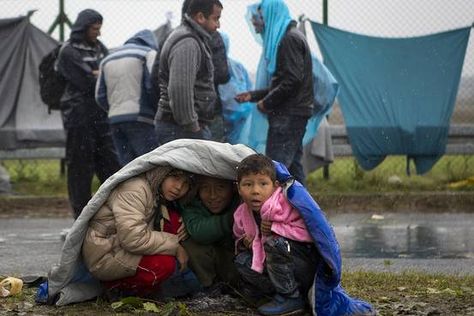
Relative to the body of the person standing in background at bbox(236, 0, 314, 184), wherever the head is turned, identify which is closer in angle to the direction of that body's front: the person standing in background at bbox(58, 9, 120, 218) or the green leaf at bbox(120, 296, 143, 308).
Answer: the person standing in background

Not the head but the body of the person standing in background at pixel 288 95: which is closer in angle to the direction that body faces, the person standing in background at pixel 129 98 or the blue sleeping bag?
the person standing in background

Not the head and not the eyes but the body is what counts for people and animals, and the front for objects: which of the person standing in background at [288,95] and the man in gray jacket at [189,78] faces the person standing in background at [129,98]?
the person standing in background at [288,95]

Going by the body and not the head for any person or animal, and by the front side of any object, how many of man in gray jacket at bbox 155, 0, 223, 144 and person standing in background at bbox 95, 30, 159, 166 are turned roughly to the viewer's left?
0

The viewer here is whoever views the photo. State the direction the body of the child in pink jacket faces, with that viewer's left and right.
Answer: facing the viewer and to the left of the viewer

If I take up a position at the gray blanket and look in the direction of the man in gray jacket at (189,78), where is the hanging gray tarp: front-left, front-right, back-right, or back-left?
front-left

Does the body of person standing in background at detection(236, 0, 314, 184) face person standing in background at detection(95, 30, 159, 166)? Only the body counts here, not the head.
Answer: yes

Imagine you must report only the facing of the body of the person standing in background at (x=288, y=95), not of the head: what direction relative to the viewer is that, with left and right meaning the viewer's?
facing to the left of the viewer

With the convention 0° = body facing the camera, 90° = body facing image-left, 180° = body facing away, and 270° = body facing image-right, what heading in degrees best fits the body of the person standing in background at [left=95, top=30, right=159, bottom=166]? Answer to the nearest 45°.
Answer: approximately 225°

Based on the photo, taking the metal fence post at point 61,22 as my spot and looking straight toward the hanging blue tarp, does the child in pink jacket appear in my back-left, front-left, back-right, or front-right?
front-right

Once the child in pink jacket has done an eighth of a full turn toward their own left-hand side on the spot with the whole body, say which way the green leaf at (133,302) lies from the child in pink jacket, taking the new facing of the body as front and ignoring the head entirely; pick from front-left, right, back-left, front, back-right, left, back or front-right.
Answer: right
